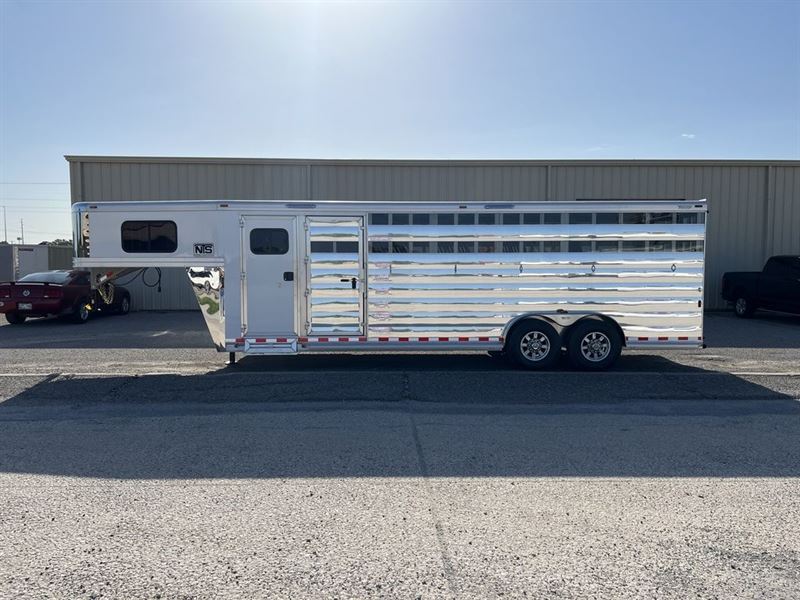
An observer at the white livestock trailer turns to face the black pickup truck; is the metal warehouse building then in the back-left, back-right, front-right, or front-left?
front-left

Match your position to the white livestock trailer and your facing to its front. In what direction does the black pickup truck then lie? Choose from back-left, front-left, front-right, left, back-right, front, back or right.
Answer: back-right

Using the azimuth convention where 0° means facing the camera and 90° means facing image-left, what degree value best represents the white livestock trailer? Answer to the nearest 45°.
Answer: approximately 90°

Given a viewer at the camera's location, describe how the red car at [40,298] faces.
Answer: facing away from the viewer and to the right of the viewer

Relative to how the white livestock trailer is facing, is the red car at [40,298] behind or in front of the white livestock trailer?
in front

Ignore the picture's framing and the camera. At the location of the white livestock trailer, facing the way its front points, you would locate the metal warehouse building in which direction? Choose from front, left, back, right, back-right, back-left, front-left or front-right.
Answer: right

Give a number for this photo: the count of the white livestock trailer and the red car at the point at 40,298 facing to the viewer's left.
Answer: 1
